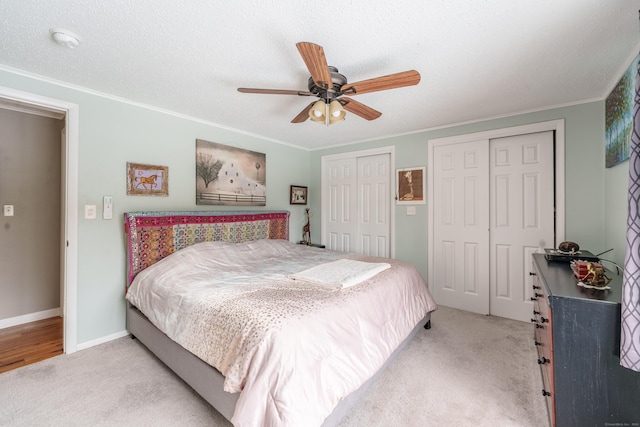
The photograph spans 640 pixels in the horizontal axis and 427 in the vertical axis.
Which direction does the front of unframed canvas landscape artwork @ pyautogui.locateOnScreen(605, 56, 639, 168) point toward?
to the viewer's left

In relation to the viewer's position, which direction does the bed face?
facing the viewer and to the right of the viewer

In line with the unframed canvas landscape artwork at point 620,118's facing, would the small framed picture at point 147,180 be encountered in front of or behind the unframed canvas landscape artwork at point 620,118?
in front

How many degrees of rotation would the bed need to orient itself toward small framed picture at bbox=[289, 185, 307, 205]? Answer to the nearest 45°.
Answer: approximately 135° to its left

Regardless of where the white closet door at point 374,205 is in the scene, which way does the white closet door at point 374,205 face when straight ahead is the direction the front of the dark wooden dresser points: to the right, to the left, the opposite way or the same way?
to the left

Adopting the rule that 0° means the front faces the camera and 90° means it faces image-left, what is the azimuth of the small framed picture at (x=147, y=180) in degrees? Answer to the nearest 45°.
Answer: approximately 315°

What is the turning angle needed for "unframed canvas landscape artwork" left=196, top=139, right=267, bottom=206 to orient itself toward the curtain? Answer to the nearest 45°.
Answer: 0° — it already faces it

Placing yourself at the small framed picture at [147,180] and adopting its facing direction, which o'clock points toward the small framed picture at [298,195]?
the small framed picture at [298,195] is roughly at 10 o'clock from the small framed picture at [147,180].

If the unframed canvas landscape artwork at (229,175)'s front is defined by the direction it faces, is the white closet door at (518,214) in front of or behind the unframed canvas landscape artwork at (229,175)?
in front

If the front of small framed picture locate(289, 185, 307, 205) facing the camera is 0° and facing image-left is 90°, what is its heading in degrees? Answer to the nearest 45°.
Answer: approximately 315°
